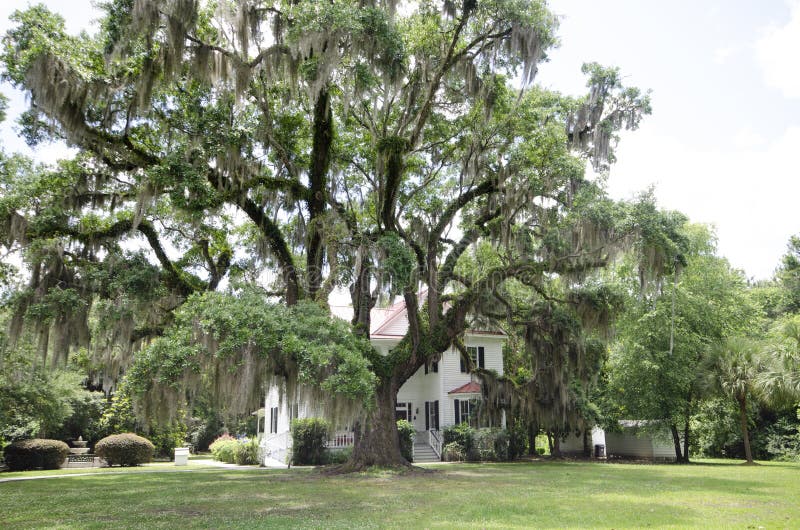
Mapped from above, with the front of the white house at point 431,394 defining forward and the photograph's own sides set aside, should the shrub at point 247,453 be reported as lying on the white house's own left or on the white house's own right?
on the white house's own right

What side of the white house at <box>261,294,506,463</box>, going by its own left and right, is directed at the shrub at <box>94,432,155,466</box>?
right

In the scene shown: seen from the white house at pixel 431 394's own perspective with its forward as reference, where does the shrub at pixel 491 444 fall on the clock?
The shrub is roughly at 11 o'clock from the white house.

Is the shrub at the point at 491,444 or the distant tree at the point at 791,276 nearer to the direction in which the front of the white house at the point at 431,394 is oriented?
the shrub

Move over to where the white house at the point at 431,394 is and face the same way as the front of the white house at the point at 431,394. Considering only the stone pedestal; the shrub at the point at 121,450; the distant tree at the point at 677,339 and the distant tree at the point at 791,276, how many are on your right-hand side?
2

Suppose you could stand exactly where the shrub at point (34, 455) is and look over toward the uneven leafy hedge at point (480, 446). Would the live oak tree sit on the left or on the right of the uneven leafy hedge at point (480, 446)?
right

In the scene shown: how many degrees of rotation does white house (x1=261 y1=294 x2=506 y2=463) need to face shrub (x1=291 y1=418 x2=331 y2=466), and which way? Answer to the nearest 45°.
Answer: approximately 45° to its right

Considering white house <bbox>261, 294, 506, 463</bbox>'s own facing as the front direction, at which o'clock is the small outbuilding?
The small outbuilding is roughly at 9 o'clock from the white house.

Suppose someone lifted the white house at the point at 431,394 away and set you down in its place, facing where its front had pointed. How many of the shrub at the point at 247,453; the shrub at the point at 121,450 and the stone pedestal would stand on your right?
3

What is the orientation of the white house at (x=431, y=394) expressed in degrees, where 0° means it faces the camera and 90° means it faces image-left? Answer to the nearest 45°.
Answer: approximately 0°
